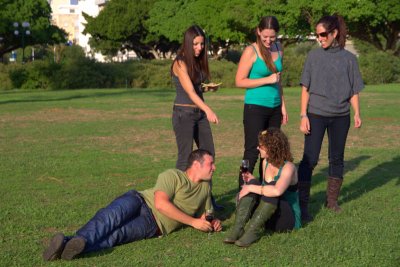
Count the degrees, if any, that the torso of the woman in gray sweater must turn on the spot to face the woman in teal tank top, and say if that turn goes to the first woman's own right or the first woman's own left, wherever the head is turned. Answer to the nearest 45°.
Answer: approximately 90° to the first woman's own right

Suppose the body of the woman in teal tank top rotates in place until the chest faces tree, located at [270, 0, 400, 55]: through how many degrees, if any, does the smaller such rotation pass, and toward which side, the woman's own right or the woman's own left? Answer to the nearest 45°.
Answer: approximately 135° to the woman's own left

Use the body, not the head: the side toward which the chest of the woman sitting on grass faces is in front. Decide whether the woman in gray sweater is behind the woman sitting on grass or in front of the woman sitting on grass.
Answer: behind

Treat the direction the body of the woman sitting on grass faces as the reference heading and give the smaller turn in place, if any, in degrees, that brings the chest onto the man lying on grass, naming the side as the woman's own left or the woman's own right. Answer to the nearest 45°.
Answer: approximately 45° to the woman's own right

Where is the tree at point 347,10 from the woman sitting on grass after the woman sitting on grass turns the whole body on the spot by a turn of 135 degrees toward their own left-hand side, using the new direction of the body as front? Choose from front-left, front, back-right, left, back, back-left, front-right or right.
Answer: left

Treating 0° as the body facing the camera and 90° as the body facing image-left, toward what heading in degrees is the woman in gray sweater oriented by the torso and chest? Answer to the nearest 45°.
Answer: approximately 0°

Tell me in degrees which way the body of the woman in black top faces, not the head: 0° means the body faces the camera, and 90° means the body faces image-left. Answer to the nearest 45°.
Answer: approximately 315°

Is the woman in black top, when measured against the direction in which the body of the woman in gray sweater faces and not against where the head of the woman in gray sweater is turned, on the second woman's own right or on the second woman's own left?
on the second woman's own right

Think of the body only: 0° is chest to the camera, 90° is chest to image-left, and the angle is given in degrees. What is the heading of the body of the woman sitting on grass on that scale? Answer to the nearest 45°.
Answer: approximately 45°

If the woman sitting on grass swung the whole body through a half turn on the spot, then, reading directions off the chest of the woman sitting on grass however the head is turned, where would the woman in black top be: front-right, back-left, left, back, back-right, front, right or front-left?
left

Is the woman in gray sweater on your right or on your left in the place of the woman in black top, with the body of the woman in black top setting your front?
on your left

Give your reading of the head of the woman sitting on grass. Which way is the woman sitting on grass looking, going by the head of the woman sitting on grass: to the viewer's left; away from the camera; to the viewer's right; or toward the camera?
to the viewer's left
